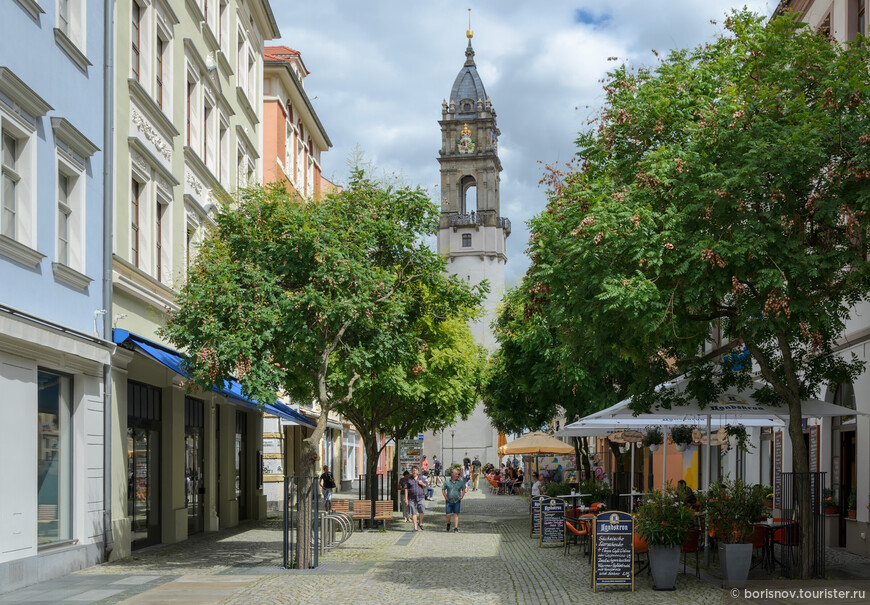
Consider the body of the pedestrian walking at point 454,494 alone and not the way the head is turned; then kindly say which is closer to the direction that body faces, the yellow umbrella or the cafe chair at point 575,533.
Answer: the cafe chair

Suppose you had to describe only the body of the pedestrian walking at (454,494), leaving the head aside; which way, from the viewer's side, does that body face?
toward the camera

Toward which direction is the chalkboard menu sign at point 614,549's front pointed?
toward the camera

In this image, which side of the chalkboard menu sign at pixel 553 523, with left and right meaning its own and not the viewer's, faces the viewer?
front
